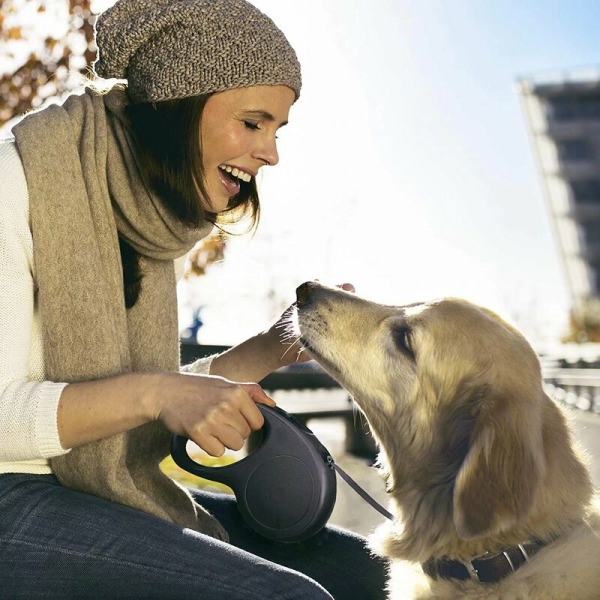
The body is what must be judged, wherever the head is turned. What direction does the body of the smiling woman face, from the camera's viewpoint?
to the viewer's right

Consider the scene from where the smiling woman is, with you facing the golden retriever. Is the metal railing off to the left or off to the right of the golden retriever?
left

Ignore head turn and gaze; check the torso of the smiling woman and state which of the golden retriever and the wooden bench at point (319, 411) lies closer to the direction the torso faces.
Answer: the golden retriever

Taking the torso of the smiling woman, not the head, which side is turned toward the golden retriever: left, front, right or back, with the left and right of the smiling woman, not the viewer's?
front

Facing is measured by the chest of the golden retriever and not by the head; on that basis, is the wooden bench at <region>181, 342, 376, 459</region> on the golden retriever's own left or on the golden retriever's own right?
on the golden retriever's own right

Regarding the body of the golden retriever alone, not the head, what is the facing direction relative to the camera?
to the viewer's left

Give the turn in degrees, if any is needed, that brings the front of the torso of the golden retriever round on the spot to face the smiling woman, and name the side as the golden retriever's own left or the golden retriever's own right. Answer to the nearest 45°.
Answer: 0° — it already faces them
